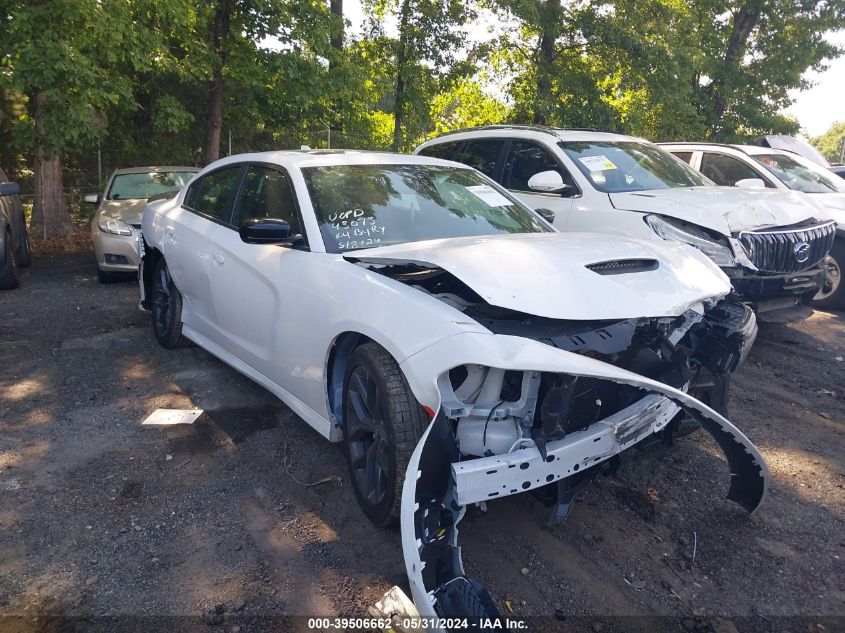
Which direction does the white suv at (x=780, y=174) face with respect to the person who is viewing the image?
facing the viewer and to the right of the viewer

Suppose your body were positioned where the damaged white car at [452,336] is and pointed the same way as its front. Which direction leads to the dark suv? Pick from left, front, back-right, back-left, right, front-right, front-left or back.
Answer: back

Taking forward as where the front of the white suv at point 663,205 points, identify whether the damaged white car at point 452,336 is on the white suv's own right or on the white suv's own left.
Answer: on the white suv's own right

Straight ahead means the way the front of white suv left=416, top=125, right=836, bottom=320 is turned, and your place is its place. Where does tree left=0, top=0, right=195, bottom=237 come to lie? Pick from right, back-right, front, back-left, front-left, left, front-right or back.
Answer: back-right

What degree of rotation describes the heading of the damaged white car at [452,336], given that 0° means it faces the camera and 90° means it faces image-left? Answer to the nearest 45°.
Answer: approximately 315°

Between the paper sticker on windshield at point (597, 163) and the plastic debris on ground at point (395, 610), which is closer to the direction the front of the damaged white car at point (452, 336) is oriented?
the plastic debris on ground

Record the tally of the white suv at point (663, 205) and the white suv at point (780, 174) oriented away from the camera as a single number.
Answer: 0

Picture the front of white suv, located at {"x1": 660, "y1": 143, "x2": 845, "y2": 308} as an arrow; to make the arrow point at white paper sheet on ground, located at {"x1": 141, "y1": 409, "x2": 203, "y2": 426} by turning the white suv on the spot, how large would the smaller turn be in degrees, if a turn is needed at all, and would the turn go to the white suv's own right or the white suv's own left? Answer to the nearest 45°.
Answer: approximately 90° to the white suv's own right

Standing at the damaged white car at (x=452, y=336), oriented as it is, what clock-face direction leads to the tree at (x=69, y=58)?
The tree is roughly at 6 o'clock from the damaged white car.

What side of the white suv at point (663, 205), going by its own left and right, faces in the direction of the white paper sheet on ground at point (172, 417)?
right

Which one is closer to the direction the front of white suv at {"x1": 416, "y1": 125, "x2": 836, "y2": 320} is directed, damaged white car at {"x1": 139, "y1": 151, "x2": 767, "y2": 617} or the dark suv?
the damaged white car

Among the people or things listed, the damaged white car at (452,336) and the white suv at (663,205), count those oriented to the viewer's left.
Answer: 0

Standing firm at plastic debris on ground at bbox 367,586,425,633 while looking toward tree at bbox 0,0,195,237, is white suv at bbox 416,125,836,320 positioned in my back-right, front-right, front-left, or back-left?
front-right
